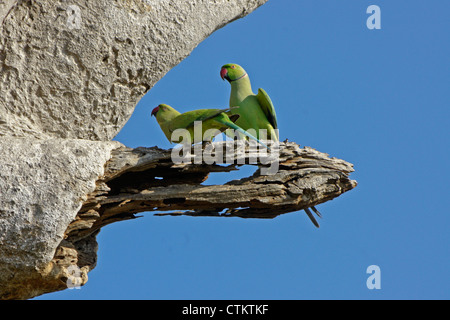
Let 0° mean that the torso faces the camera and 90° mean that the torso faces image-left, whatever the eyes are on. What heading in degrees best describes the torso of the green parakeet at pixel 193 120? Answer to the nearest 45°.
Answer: approximately 90°

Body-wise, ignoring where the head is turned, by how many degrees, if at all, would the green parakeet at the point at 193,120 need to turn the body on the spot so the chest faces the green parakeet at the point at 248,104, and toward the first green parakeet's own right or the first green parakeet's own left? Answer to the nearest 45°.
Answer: approximately 135° to the first green parakeet's own right

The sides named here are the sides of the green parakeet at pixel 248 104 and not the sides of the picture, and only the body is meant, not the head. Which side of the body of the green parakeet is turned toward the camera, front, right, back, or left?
left

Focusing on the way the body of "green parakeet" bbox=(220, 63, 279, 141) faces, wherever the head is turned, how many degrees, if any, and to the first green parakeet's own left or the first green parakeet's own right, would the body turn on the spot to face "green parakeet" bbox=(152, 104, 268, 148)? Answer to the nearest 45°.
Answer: approximately 45° to the first green parakeet's own right

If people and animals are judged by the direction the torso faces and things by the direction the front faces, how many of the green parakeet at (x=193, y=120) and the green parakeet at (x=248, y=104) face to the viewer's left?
2
